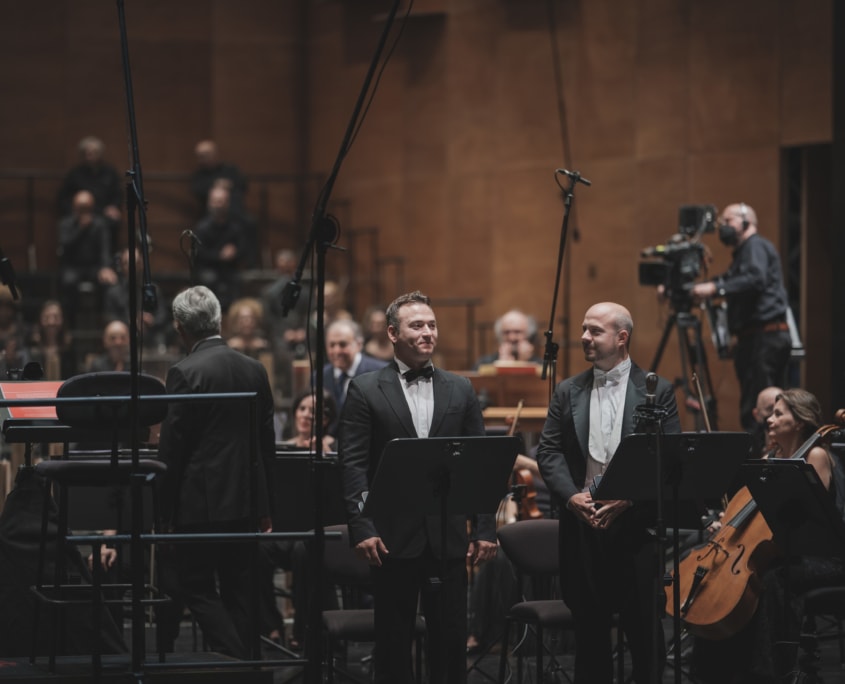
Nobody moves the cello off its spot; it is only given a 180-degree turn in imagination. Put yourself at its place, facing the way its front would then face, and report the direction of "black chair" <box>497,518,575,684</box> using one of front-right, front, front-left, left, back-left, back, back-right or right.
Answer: back-left

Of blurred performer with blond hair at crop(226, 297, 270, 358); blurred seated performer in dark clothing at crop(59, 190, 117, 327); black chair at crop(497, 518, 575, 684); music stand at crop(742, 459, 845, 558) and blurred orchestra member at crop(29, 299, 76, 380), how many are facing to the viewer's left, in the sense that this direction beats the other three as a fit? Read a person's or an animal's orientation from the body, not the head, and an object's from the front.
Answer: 0

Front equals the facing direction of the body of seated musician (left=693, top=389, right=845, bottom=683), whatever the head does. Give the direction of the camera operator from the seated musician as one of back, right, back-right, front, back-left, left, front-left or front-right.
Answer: right

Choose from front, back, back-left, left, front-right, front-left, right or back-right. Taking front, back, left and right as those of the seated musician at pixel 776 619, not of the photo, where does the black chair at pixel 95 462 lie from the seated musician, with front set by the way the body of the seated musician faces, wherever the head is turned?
front-left

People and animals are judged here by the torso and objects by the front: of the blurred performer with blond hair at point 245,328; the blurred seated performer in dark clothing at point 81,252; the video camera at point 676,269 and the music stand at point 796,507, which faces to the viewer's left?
the video camera

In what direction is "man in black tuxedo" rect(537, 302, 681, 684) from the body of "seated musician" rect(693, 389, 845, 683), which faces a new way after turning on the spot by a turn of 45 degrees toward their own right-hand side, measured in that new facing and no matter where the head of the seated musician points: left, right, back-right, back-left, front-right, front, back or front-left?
left

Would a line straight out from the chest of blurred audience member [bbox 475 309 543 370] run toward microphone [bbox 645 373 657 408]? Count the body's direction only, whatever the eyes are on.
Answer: yes

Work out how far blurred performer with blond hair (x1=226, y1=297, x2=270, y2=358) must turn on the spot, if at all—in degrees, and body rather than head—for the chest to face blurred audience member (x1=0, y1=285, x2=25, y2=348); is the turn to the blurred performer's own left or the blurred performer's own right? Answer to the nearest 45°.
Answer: approximately 90° to the blurred performer's own right

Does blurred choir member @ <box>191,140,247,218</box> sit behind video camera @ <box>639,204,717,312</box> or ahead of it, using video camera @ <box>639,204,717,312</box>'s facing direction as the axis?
ahead

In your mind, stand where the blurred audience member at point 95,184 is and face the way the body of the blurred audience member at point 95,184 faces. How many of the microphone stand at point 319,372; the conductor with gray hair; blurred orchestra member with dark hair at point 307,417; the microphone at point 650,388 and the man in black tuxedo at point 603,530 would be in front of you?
5

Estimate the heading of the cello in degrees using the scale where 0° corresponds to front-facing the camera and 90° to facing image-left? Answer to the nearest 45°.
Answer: approximately 45°

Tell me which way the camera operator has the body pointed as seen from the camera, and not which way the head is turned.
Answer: to the viewer's left

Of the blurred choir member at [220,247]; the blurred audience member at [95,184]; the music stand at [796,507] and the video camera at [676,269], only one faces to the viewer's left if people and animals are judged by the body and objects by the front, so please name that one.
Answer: the video camera

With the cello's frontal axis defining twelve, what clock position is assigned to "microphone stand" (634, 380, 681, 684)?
The microphone stand is roughly at 11 o'clock from the cello.

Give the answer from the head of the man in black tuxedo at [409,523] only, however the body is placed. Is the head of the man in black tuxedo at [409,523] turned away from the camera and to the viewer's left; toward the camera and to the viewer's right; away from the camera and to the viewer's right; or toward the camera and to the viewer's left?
toward the camera and to the viewer's right

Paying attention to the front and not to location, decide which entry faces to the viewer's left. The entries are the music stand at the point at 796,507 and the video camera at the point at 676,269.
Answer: the video camera

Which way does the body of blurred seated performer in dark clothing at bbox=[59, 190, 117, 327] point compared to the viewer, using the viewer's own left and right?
facing the viewer

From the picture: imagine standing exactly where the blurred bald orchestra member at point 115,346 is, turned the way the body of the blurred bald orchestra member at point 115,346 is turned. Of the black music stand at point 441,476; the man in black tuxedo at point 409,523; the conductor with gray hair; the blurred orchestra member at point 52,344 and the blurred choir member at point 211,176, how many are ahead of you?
3

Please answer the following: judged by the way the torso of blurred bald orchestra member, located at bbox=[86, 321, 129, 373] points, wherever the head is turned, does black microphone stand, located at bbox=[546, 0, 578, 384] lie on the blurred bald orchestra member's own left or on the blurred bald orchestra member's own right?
on the blurred bald orchestra member's own left

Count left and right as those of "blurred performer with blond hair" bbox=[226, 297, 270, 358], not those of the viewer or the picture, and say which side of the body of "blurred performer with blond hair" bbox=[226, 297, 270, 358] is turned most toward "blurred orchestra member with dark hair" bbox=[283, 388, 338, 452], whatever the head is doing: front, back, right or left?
front

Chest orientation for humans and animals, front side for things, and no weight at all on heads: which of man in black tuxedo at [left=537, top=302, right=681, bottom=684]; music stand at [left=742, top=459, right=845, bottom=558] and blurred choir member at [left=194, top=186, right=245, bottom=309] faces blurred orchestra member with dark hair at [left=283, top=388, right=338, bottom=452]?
blurred choir member at [left=194, top=186, right=245, bottom=309]
